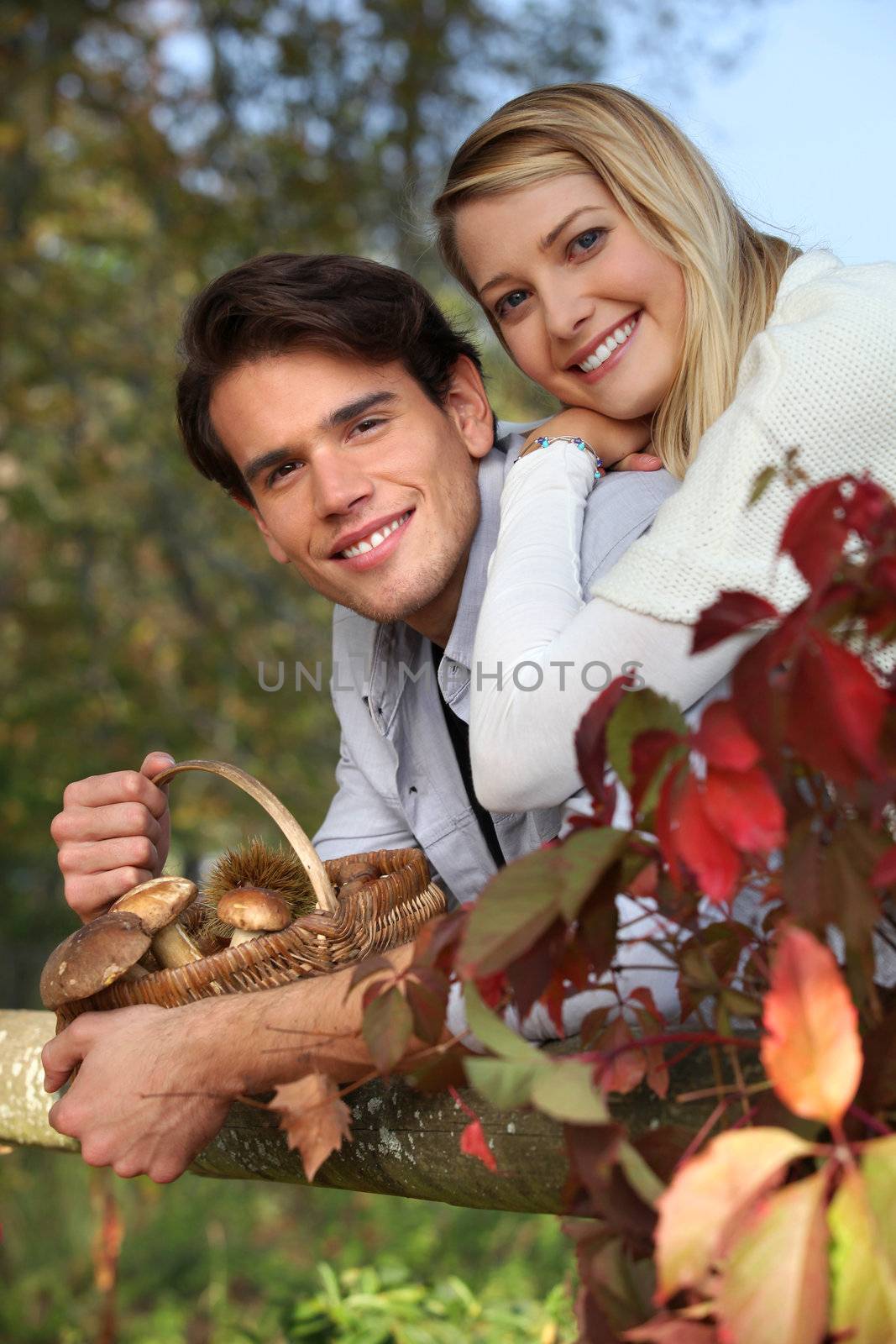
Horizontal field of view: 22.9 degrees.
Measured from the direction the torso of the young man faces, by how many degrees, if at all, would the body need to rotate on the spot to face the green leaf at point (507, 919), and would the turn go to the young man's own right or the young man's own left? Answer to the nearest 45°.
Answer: approximately 45° to the young man's own left

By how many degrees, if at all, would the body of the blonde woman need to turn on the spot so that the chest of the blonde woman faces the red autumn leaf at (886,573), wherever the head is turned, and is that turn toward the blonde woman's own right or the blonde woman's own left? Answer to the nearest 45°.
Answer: approximately 45° to the blonde woman's own left

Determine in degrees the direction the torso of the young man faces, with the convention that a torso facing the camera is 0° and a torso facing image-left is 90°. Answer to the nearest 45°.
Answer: approximately 45°

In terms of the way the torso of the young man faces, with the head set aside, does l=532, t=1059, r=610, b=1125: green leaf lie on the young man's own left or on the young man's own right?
on the young man's own left
